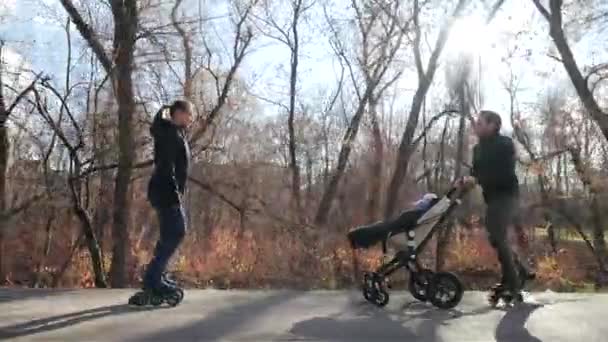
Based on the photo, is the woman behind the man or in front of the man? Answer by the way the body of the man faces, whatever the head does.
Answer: in front

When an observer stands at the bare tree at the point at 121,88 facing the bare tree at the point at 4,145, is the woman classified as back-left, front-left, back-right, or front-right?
back-left

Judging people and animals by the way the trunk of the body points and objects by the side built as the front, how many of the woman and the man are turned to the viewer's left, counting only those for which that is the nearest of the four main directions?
1

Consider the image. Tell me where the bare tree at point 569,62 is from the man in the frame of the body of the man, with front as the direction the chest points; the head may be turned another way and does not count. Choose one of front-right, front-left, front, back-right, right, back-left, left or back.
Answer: right

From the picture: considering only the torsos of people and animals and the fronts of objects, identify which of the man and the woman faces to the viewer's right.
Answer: the woman

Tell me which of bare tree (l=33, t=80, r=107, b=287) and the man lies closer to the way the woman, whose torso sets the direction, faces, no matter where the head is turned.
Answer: the man

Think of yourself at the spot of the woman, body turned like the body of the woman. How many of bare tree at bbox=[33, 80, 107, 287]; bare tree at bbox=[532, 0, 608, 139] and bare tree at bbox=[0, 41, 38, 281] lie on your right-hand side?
0

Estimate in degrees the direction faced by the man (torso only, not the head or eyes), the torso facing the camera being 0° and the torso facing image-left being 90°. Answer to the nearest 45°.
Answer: approximately 90°

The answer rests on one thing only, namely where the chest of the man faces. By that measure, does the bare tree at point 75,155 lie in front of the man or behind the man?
in front

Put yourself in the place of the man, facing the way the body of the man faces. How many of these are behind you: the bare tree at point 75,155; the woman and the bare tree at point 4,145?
0

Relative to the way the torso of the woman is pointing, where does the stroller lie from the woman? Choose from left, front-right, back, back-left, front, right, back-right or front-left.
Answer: front

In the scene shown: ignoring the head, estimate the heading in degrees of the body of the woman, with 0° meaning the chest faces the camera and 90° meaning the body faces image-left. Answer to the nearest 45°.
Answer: approximately 270°

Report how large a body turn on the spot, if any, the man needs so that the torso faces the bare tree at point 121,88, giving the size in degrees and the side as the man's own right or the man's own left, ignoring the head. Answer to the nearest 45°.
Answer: approximately 45° to the man's own right
